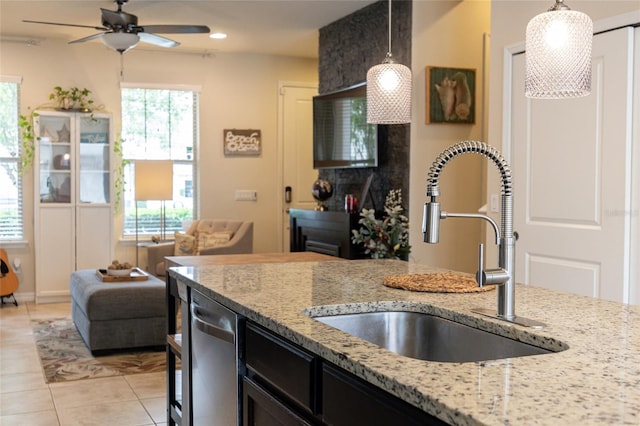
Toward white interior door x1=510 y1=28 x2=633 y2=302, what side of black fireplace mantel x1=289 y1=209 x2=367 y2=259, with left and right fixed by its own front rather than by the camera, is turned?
left

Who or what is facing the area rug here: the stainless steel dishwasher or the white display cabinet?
the white display cabinet

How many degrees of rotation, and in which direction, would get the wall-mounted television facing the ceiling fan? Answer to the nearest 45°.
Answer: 0° — it already faces it

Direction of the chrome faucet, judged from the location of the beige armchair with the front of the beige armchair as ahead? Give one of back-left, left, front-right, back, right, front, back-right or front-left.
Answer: front-left

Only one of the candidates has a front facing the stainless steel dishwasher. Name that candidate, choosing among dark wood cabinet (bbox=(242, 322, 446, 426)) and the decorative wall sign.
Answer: the decorative wall sign

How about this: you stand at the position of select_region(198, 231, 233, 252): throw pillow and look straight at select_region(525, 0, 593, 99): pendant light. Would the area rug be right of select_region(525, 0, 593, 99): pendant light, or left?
right

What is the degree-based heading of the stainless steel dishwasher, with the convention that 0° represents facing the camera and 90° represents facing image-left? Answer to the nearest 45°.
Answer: approximately 45°

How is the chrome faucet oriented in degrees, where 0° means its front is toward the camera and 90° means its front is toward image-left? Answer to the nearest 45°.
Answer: approximately 45°

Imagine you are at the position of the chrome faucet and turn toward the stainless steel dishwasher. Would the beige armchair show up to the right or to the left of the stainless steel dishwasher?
right

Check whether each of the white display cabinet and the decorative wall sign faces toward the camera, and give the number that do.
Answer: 2

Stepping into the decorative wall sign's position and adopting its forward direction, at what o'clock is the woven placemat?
The woven placemat is roughly at 12 o'clock from the decorative wall sign.

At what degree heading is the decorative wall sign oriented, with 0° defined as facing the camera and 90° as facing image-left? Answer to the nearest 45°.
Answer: approximately 0°

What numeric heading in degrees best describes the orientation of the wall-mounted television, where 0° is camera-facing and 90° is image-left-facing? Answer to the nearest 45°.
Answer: approximately 45°

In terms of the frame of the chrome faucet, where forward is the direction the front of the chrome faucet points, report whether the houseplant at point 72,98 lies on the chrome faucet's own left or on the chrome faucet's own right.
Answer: on the chrome faucet's own right

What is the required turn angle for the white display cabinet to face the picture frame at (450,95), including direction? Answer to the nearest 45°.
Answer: approximately 45° to its left
